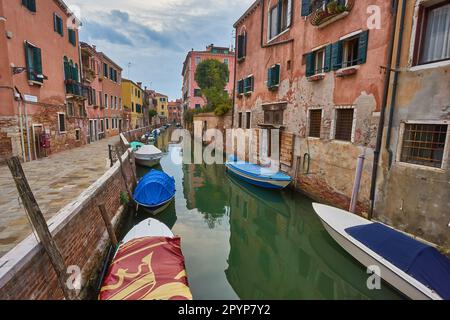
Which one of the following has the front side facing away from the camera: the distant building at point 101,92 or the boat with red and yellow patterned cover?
the boat with red and yellow patterned cover

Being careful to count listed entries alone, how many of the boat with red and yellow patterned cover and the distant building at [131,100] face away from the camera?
1

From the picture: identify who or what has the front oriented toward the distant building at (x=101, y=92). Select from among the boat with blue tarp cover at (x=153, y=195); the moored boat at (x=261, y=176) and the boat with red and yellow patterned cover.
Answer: the boat with red and yellow patterned cover

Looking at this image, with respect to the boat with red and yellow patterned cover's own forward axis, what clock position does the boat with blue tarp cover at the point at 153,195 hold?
The boat with blue tarp cover is roughly at 12 o'clock from the boat with red and yellow patterned cover.

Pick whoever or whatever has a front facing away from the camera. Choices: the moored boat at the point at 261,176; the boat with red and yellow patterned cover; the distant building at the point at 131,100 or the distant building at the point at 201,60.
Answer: the boat with red and yellow patterned cover

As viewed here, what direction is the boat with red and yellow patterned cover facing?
away from the camera

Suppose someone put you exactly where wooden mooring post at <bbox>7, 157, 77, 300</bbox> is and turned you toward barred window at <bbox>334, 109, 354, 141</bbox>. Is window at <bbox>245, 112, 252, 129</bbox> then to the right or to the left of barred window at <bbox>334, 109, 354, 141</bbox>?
left

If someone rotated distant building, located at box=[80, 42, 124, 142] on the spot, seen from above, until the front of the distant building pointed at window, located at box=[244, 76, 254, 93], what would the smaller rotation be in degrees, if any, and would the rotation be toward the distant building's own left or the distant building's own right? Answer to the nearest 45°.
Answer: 0° — it already faces it
